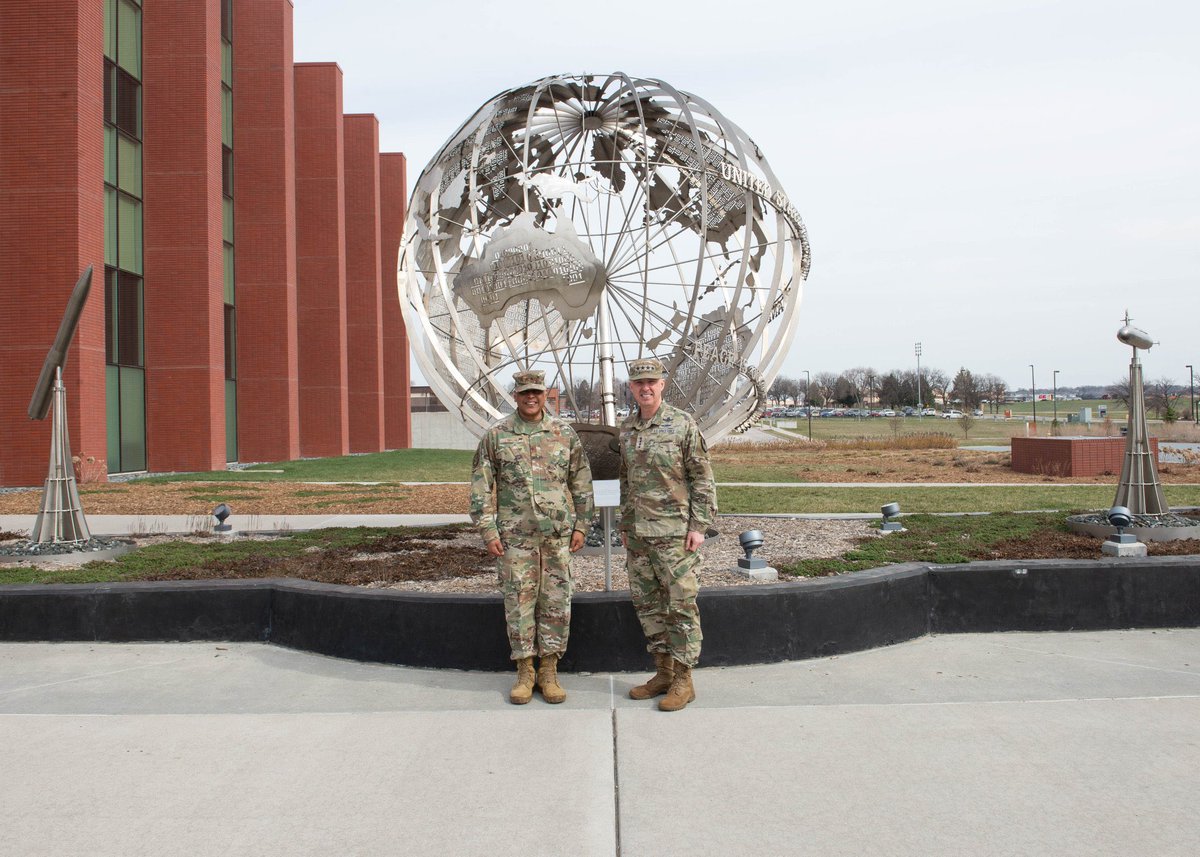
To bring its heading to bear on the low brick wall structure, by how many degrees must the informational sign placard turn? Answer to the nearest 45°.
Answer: approximately 135° to its left

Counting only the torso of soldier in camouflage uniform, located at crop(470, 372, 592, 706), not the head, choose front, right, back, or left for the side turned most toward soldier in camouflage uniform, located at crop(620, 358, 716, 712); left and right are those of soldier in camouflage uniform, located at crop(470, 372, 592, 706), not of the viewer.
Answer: left

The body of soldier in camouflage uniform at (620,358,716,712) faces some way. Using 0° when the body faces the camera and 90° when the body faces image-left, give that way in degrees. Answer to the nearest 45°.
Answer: approximately 45°

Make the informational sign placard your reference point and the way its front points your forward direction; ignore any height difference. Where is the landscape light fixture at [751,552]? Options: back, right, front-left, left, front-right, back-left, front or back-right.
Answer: back-left

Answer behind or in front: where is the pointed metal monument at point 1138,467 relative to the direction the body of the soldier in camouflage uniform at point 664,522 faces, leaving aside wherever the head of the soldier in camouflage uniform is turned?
behind

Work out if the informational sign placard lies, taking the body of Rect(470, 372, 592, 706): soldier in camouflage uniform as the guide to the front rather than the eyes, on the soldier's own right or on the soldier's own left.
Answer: on the soldier's own left

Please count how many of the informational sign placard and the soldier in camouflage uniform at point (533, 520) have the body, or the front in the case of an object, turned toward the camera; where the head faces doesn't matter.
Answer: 2

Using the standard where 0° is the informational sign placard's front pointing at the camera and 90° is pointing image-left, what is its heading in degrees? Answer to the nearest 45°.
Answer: approximately 0°

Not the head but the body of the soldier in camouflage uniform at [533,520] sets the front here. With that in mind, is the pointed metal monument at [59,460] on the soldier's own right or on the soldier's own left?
on the soldier's own right
